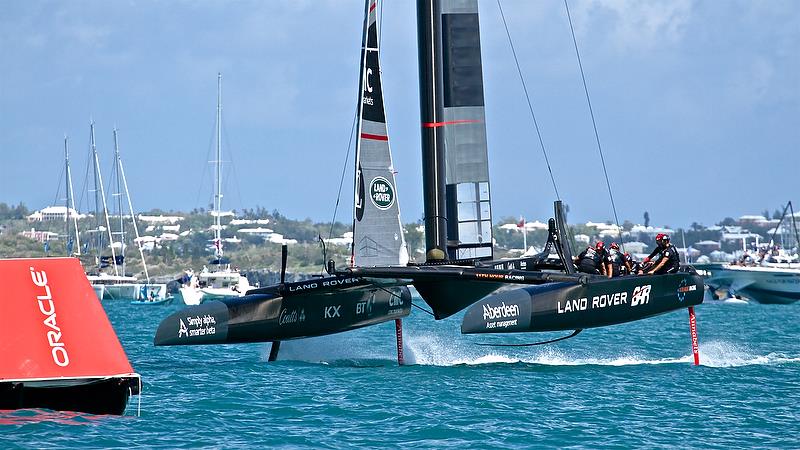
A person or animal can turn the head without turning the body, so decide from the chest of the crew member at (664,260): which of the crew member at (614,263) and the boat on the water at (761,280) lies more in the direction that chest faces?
the crew member

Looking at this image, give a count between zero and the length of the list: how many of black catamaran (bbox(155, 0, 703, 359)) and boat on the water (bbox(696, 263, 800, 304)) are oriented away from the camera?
0

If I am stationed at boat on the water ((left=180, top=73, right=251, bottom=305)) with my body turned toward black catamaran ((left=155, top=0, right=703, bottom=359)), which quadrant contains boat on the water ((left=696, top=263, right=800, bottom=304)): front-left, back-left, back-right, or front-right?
front-left

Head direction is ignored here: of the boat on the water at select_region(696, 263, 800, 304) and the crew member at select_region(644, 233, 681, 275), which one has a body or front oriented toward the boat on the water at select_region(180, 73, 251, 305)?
the boat on the water at select_region(696, 263, 800, 304)

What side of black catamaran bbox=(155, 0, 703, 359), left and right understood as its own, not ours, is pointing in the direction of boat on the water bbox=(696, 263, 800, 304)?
back

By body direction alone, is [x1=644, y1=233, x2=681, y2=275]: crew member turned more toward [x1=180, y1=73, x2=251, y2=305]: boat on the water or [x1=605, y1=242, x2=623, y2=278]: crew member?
the crew member

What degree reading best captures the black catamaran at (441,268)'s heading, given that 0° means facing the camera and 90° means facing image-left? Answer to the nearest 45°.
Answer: approximately 45°

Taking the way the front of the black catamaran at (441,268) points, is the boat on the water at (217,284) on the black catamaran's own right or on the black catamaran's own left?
on the black catamaran's own right

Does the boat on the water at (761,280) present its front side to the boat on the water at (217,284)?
yes

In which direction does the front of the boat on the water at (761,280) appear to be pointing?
to the viewer's left

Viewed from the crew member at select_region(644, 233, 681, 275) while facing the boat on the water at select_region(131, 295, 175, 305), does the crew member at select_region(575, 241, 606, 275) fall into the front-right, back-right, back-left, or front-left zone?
front-left
